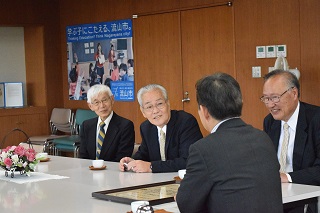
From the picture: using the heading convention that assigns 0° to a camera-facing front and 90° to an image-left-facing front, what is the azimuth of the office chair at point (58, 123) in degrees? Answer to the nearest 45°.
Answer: approximately 45°

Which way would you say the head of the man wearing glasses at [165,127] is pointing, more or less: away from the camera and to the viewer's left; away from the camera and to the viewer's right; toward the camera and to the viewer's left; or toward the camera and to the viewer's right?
toward the camera and to the viewer's right

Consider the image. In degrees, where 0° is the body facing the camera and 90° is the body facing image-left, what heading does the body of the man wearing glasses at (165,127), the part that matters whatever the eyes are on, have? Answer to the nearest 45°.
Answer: approximately 45°

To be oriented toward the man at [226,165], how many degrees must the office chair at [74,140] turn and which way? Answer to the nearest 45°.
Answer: approximately 45° to its left

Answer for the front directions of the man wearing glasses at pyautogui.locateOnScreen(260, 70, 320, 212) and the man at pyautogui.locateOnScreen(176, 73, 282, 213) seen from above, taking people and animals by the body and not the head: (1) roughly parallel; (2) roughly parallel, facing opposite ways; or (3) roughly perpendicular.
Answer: roughly perpendicular

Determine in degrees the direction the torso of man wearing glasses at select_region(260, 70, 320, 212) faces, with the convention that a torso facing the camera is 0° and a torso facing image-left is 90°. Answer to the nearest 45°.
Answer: approximately 45°

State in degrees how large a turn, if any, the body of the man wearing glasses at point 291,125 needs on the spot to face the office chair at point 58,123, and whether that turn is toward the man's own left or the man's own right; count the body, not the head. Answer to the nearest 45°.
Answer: approximately 90° to the man's own right

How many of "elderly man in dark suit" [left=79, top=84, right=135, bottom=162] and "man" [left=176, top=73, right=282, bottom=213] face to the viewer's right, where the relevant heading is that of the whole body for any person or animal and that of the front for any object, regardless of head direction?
0

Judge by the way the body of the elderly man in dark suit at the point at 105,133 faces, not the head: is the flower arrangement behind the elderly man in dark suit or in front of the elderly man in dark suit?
in front

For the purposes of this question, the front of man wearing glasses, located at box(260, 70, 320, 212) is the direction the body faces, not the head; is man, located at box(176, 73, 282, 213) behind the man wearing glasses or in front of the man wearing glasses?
in front

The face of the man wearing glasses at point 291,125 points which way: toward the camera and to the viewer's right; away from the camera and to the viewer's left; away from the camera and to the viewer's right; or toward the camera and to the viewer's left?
toward the camera and to the viewer's left

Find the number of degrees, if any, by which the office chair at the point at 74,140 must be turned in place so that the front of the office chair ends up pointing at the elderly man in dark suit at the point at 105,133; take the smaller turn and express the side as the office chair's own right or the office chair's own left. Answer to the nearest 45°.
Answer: approximately 45° to the office chair's own left

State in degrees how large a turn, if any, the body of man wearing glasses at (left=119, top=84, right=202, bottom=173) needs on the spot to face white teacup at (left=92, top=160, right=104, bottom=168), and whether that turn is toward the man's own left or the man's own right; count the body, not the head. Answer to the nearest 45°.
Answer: approximately 45° to the man's own right
